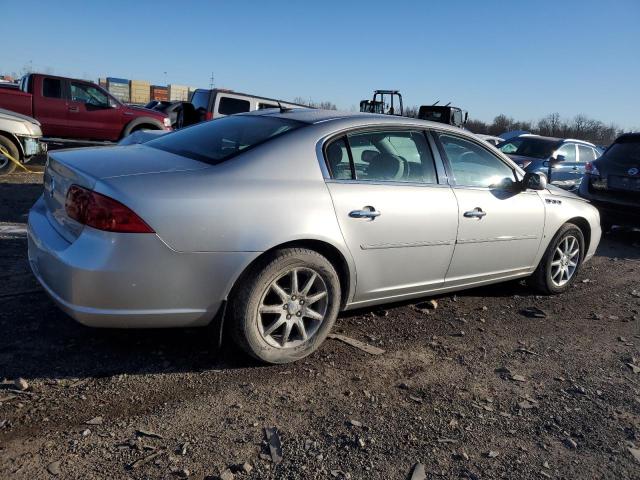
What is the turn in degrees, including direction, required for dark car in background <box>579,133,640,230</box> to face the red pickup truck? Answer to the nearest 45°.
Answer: approximately 90° to its left

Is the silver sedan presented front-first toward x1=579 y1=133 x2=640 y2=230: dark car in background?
yes

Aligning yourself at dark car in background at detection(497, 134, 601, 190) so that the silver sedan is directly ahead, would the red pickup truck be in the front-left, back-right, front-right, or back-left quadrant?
front-right

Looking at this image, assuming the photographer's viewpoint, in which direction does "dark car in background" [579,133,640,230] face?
facing away from the viewer

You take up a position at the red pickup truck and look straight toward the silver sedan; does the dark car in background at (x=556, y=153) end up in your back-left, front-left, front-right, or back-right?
front-left

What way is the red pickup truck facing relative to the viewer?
to the viewer's right

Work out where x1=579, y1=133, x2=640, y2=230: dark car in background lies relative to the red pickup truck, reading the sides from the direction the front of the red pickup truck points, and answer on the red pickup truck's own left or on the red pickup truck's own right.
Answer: on the red pickup truck's own right

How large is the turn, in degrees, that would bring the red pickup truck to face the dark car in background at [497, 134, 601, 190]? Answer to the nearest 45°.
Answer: approximately 45° to its right

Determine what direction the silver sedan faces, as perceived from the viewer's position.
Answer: facing away from the viewer and to the right of the viewer

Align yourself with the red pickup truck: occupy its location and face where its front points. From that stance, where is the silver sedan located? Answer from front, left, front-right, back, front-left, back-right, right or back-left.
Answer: right

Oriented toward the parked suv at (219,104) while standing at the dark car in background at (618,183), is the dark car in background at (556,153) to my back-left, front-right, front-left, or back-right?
front-right

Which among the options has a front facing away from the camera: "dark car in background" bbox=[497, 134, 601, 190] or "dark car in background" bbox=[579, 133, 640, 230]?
"dark car in background" bbox=[579, 133, 640, 230]
